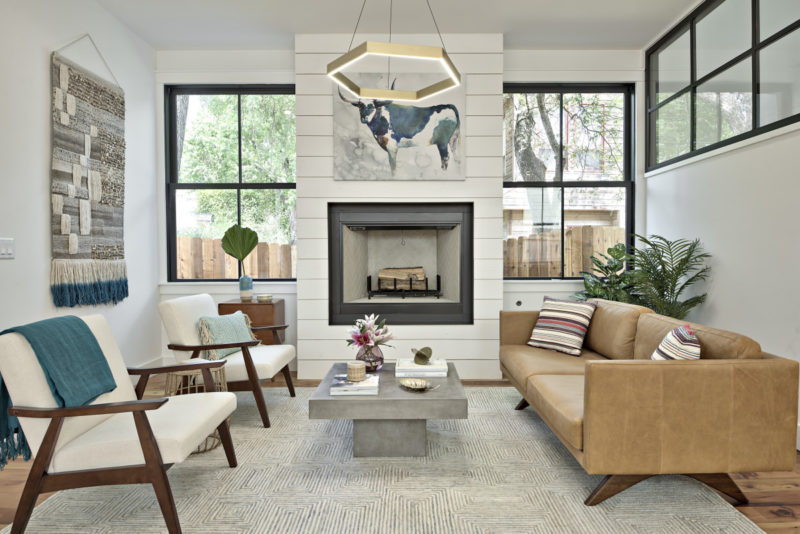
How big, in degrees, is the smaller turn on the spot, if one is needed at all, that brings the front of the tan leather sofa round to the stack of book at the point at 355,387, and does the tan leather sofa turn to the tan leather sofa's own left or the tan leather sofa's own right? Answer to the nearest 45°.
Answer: approximately 45° to the tan leather sofa's own right

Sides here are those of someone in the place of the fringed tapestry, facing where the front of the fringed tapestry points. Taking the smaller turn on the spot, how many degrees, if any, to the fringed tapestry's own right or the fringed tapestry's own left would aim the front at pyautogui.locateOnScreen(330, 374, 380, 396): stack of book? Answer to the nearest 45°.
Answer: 0° — it already faces it

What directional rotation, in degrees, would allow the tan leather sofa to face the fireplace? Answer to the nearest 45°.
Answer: approximately 90° to its right

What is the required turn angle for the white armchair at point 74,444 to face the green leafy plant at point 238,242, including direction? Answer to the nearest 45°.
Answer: approximately 90° to its left

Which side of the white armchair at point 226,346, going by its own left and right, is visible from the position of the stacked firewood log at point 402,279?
left

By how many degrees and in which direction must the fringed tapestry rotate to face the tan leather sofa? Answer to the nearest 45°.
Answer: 0° — it already faces it

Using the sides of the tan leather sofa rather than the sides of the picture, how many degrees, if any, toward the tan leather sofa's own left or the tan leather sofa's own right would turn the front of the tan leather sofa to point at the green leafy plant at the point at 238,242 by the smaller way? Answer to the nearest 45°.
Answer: approximately 45° to the tan leather sofa's own right

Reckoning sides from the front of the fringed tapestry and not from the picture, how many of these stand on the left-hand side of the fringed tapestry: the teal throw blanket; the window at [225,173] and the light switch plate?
1

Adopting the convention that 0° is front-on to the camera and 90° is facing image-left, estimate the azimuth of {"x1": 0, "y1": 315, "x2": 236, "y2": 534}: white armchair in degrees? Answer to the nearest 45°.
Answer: approximately 315°

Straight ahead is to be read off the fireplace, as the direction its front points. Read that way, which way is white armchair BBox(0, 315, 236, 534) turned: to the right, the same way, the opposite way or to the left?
to the left

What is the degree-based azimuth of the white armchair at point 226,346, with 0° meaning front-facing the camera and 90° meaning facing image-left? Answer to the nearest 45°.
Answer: approximately 315°

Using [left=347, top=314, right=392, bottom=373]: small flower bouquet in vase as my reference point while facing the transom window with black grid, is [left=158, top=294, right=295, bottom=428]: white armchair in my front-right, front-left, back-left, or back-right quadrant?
back-left
